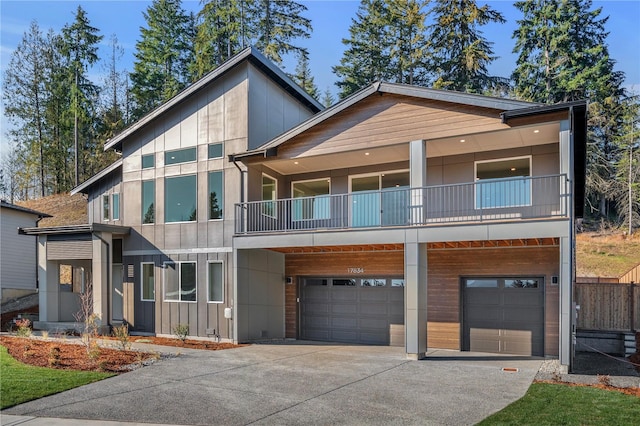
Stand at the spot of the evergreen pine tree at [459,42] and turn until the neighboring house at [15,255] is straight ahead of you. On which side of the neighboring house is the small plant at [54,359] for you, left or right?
left

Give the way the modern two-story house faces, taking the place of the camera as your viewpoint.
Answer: facing the viewer and to the left of the viewer

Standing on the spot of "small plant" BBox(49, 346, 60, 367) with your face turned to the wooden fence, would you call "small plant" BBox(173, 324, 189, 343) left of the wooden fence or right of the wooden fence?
left

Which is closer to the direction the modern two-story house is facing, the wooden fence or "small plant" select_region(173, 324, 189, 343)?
the small plant

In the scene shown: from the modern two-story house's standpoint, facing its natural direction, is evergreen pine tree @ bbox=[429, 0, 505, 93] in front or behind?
behind

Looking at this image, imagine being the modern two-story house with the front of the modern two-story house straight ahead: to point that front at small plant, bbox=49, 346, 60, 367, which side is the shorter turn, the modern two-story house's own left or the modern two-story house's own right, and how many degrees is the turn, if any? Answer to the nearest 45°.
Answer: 0° — it already faces it

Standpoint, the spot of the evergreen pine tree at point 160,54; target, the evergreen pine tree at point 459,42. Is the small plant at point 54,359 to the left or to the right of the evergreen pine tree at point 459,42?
right
